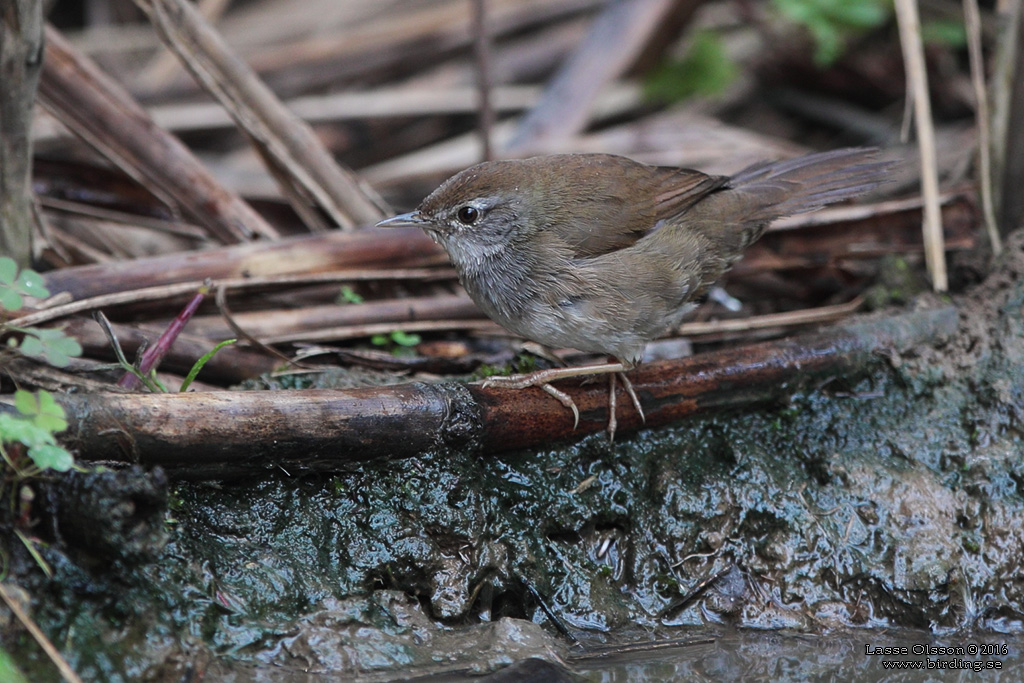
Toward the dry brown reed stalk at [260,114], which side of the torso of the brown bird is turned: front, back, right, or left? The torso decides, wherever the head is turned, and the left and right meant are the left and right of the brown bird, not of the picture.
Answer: front

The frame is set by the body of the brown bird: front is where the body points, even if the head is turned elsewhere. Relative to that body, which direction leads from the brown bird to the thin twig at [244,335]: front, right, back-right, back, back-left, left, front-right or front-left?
front

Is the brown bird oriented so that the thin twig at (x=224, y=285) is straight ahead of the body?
yes

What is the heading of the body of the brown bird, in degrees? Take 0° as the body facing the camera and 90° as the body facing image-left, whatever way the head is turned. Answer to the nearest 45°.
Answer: approximately 90°

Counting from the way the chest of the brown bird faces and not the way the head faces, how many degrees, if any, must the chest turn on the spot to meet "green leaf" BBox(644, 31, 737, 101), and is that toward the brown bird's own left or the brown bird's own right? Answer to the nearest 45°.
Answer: approximately 90° to the brown bird's own right

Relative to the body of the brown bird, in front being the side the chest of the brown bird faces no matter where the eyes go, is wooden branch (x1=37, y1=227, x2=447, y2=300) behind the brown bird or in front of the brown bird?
in front

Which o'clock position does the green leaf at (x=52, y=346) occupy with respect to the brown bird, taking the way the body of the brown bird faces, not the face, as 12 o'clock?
The green leaf is roughly at 11 o'clock from the brown bird.

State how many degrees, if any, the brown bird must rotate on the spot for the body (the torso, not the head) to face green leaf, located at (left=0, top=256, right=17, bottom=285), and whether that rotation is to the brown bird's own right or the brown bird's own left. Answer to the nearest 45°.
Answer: approximately 45° to the brown bird's own left

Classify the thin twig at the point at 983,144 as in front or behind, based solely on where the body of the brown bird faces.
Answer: behind

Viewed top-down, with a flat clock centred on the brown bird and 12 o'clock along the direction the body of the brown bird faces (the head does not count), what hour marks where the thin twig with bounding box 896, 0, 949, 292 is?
The thin twig is roughly at 5 o'clock from the brown bird.

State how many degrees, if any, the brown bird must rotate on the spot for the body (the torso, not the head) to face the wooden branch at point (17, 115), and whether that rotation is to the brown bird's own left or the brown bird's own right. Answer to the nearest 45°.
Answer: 0° — it already faces it
